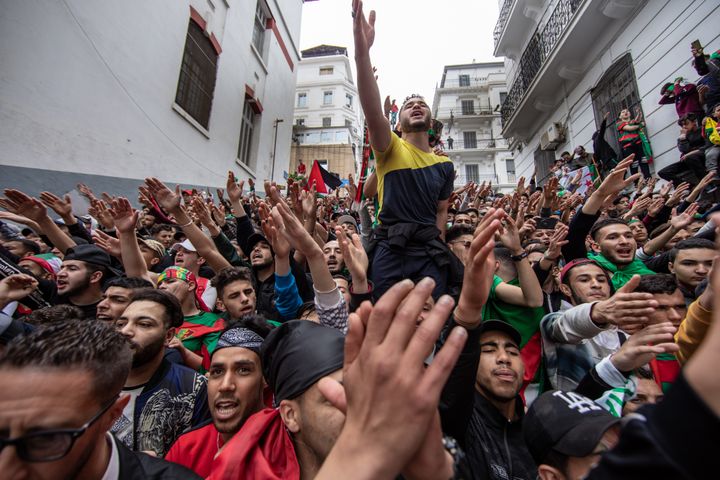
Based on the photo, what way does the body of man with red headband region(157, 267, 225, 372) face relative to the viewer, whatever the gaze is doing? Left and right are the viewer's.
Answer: facing the viewer and to the left of the viewer

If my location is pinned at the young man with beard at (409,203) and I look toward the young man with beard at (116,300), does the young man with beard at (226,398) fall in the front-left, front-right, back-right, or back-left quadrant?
front-left

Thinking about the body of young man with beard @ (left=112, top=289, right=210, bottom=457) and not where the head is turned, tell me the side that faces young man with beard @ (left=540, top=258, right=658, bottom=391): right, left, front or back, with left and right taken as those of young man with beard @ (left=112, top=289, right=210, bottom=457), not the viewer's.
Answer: left

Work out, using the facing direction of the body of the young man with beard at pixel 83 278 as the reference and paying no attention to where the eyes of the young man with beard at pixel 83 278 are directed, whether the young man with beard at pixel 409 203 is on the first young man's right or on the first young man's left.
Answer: on the first young man's left

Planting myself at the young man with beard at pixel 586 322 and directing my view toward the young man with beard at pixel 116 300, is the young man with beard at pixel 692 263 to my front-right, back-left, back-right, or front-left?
back-right

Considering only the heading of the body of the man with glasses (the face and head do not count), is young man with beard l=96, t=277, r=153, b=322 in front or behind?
behind

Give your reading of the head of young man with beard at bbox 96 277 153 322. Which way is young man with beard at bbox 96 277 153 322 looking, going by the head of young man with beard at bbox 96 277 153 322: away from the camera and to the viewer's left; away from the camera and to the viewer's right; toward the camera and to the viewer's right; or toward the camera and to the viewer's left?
toward the camera and to the viewer's left

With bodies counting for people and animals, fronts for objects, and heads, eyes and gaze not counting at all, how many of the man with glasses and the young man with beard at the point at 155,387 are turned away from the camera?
0

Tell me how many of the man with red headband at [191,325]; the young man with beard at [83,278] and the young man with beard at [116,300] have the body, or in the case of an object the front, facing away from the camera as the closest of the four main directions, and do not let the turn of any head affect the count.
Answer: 0
